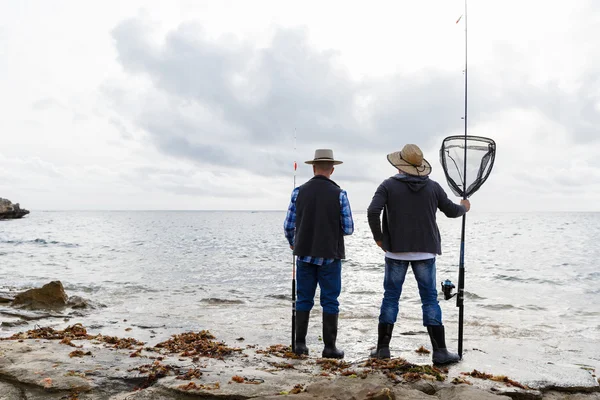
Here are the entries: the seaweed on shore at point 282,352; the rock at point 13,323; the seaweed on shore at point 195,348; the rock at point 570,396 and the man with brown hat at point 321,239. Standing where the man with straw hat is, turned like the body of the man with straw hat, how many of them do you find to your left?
4

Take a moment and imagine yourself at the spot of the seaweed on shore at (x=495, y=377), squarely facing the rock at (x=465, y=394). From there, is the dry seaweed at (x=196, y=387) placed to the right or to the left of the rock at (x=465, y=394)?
right

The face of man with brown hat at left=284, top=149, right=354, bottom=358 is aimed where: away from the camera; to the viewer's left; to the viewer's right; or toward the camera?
away from the camera

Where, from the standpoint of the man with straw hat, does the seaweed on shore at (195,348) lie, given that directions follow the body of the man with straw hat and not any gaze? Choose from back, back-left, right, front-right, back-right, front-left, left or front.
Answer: left

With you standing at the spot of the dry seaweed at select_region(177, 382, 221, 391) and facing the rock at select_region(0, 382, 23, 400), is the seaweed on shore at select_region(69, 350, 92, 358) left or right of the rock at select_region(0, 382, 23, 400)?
right

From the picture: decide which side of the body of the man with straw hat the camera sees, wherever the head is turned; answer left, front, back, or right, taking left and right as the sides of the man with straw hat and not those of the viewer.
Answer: back

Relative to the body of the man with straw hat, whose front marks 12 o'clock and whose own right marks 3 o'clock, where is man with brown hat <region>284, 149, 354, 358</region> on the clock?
The man with brown hat is roughly at 9 o'clock from the man with straw hat.

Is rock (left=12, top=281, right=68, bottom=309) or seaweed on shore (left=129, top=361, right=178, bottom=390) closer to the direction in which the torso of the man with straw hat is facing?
the rock

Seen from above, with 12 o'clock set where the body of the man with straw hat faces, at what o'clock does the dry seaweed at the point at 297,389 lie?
The dry seaweed is roughly at 7 o'clock from the man with straw hat.

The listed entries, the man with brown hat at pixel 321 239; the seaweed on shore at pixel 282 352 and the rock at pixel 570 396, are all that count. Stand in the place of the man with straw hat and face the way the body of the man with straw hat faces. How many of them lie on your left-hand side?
2

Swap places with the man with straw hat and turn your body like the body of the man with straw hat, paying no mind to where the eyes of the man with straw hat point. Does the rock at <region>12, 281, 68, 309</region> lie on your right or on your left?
on your left

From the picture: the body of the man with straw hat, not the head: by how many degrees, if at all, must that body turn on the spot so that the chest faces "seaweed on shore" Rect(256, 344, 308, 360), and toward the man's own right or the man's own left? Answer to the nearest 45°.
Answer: approximately 90° to the man's own left
